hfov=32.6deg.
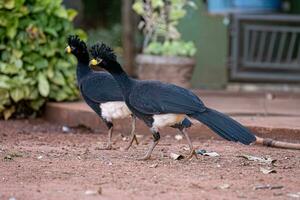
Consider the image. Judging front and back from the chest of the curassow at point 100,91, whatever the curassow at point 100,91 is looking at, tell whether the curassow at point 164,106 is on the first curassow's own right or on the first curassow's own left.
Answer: on the first curassow's own left

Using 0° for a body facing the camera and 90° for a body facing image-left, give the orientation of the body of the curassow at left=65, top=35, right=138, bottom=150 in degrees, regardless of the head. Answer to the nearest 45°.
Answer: approximately 90°

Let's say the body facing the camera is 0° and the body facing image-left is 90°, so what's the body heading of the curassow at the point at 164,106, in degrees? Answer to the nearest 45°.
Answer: approximately 90°

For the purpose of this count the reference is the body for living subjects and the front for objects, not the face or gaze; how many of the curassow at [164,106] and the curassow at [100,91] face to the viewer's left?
2

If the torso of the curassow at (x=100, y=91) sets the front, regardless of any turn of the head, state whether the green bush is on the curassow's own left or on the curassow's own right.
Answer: on the curassow's own right

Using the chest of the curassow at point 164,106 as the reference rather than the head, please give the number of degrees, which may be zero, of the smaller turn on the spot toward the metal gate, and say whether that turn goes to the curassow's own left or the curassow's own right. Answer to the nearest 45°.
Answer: approximately 90° to the curassow's own right

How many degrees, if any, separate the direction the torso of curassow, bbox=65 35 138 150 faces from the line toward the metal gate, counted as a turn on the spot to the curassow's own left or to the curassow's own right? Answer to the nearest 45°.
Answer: approximately 135° to the curassow's own right
